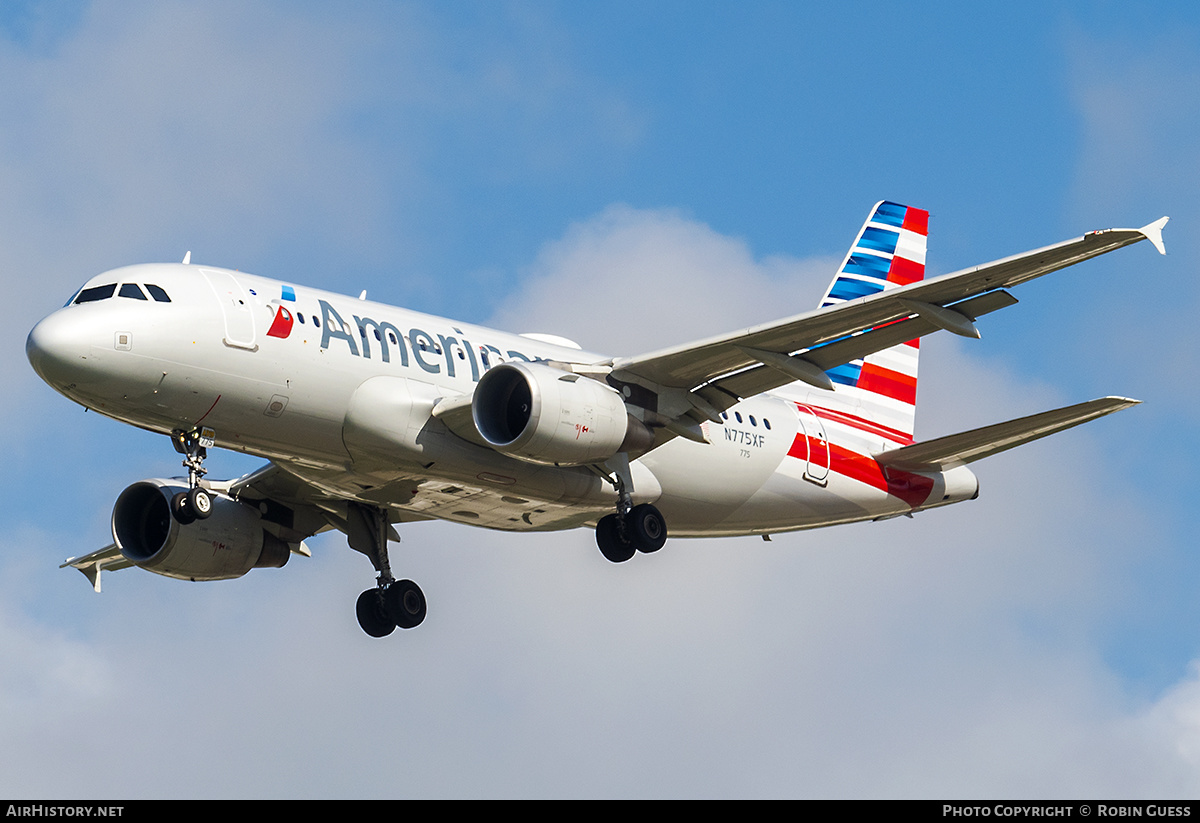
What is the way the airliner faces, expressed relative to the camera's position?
facing the viewer and to the left of the viewer
